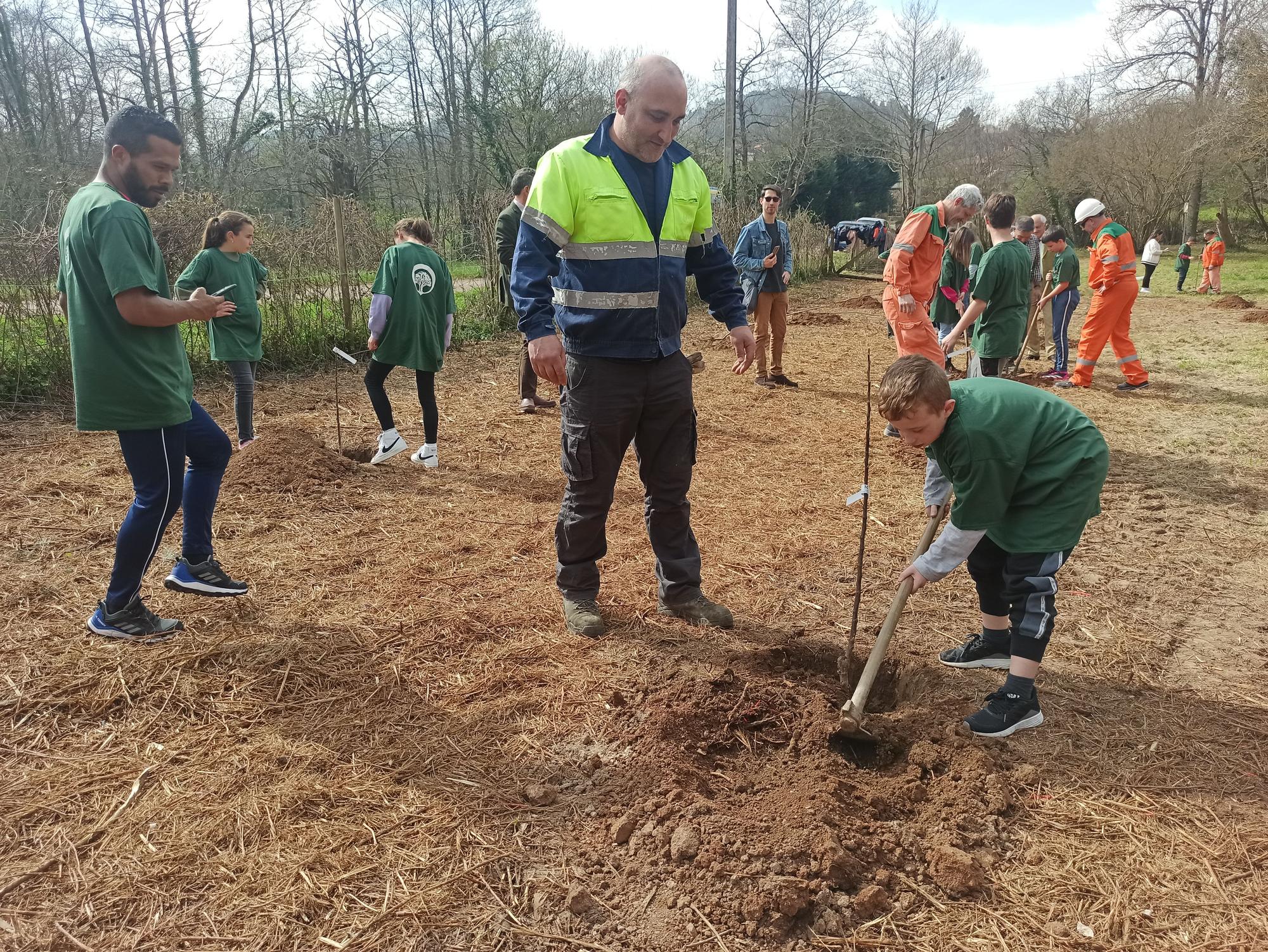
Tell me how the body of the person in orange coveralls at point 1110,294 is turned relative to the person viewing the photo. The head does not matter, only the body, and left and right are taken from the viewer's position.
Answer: facing to the left of the viewer

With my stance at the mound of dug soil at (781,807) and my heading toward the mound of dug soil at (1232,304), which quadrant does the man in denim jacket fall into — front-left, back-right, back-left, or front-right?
front-left

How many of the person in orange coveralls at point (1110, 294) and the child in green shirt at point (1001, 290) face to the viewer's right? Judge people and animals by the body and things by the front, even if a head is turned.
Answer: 0

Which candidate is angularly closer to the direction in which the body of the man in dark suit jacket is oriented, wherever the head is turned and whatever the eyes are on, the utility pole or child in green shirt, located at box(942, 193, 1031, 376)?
the child in green shirt

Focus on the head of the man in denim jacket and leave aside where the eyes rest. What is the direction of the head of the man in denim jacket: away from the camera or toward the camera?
toward the camera

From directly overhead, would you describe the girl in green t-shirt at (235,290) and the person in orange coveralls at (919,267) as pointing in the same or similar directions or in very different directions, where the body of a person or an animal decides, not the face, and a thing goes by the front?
same or similar directions

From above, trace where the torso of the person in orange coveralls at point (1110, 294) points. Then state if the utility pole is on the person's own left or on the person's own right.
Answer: on the person's own right
